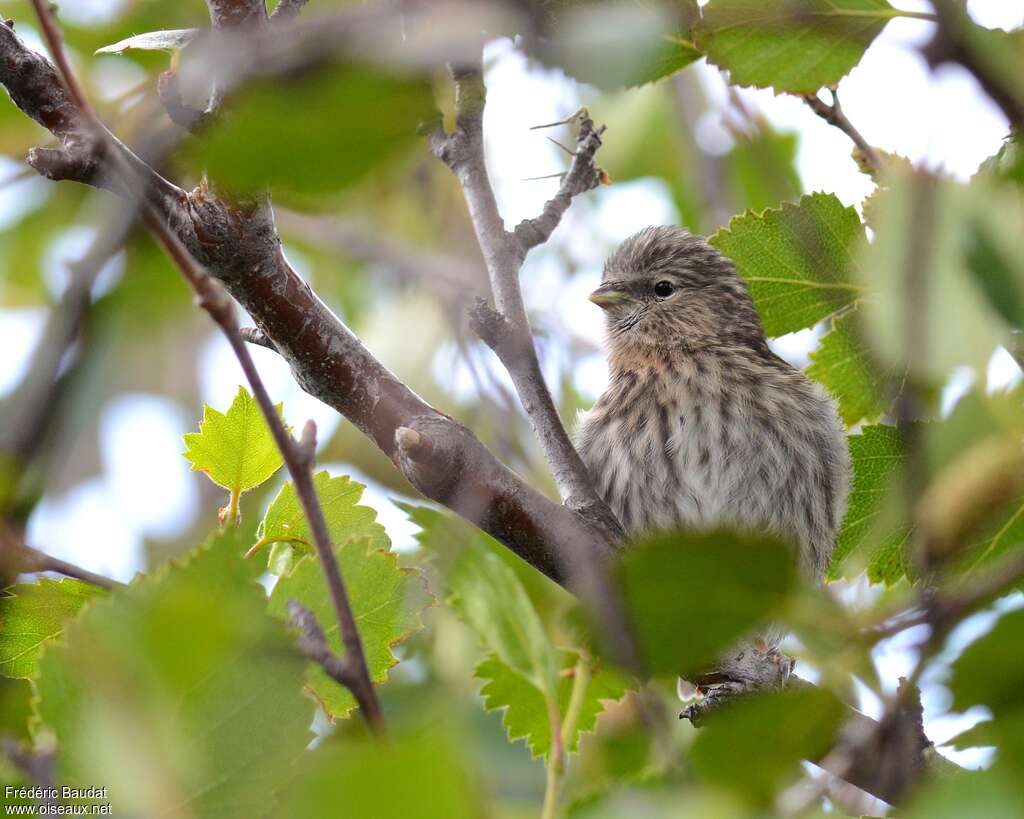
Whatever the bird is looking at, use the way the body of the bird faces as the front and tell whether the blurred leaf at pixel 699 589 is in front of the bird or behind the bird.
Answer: in front

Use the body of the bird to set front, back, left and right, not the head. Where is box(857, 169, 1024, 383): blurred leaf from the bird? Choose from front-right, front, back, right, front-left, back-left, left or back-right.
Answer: front-left

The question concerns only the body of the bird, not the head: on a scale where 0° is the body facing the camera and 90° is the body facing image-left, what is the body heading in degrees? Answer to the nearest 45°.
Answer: approximately 45°

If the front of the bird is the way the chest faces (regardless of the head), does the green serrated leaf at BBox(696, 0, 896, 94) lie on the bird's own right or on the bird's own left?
on the bird's own left
